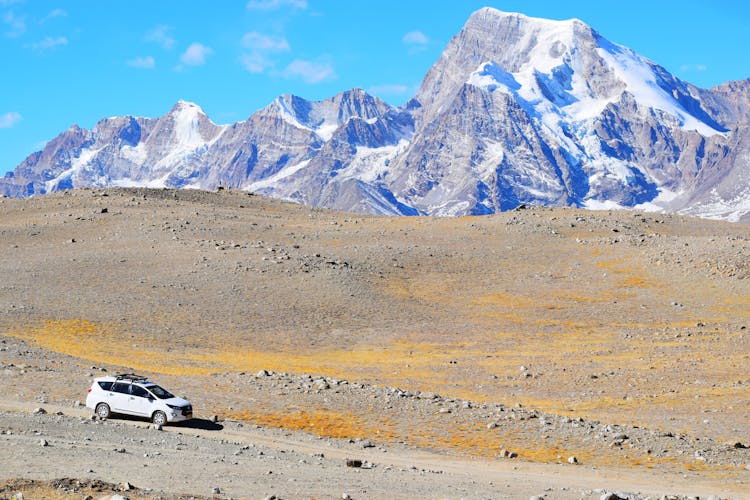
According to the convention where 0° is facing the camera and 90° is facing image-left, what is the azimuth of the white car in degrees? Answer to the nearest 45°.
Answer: approximately 315°
